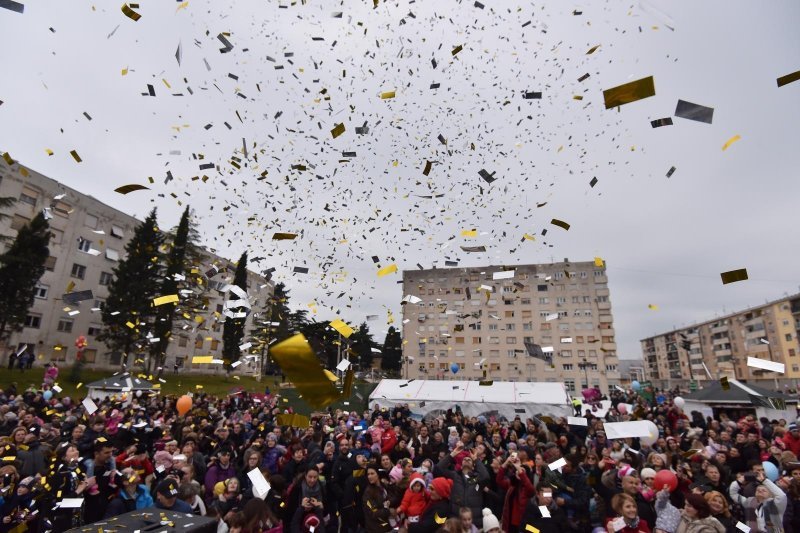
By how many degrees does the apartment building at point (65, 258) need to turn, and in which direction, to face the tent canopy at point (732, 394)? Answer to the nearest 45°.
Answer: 0° — it already faces it

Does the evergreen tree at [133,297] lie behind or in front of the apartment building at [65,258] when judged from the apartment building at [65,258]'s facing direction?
in front

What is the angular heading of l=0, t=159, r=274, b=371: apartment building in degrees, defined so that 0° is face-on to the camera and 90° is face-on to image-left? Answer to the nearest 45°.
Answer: approximately 315°

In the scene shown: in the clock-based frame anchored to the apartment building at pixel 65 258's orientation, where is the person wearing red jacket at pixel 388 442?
The person wearing red jacket is roughly at 1 o'clock from the apartment building.

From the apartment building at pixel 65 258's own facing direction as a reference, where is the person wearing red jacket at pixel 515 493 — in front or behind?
in front

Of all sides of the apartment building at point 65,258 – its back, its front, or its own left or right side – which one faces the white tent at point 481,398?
front

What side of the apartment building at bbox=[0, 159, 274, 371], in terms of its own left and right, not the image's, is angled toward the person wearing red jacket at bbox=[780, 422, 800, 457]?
front

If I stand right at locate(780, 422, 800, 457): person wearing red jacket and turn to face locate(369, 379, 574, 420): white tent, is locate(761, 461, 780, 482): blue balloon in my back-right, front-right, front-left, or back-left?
back-left

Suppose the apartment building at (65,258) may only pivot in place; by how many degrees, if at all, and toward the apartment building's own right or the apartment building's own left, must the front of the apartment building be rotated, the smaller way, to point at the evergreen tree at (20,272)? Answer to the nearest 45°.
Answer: approximately 45° to the apartment building's own right

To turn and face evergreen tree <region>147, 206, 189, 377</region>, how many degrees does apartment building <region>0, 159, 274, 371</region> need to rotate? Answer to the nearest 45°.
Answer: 0° — it already faces it
